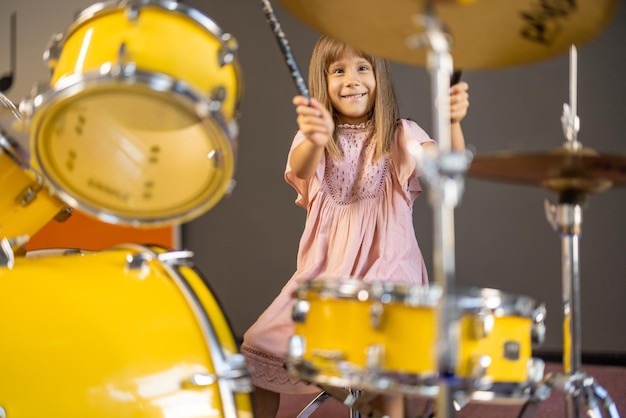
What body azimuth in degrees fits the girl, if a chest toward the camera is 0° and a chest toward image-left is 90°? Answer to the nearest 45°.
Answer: approximately 0°
